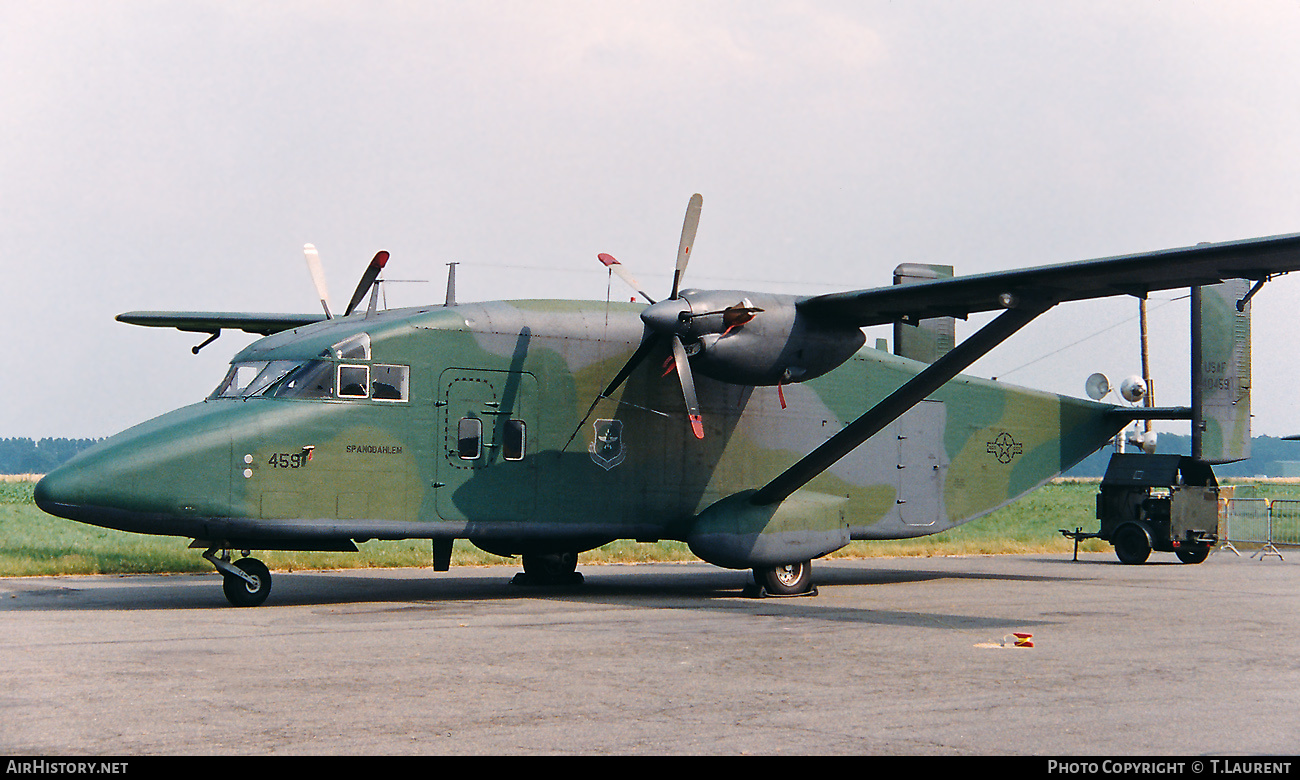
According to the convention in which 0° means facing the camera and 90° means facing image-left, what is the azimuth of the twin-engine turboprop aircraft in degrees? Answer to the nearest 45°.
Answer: approximately 45°

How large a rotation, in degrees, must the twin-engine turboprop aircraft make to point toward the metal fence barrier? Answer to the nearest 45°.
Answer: approximately 180°
